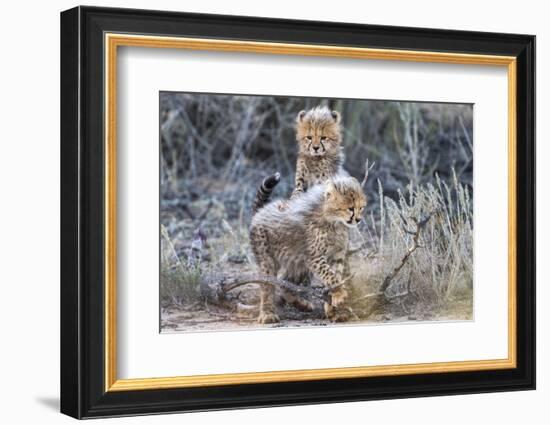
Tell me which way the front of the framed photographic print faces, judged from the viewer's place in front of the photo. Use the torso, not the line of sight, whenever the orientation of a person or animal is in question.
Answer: facing the viewer and to the right of the viewer
